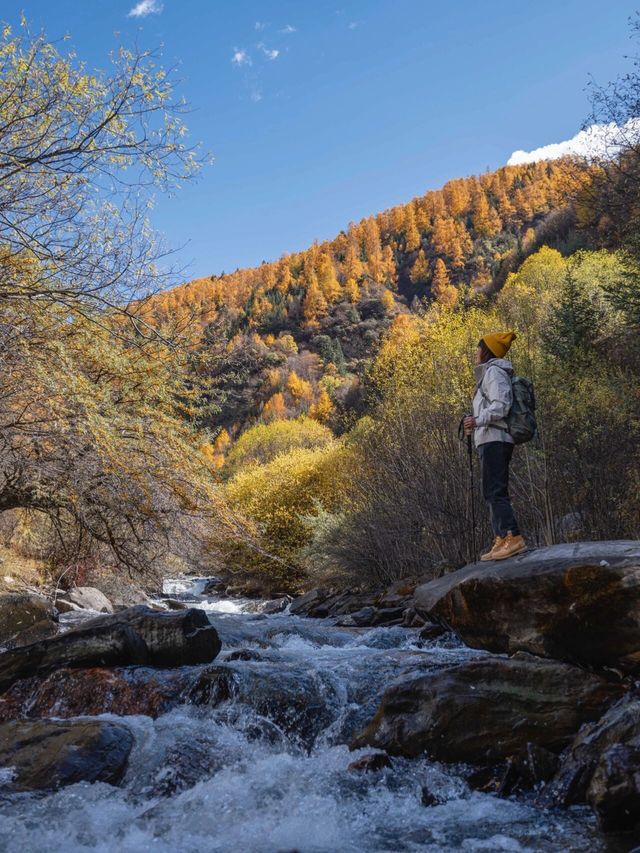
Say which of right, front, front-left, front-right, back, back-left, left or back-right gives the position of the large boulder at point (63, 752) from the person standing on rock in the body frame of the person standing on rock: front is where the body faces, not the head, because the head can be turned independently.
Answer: front-left

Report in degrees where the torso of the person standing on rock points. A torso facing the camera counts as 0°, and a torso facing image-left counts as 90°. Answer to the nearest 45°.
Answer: approximately 90°

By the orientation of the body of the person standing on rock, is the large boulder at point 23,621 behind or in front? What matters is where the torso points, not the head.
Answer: in front

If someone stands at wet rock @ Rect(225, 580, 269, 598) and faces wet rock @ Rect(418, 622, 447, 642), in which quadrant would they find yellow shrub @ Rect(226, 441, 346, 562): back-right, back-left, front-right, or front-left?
back-left

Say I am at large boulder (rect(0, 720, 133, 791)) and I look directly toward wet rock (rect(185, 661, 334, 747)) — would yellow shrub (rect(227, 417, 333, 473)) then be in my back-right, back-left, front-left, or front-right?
front-left

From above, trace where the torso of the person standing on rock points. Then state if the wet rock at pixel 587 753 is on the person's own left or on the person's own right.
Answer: on the person's own left

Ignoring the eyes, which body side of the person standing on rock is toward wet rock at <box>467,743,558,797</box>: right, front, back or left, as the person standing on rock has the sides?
left

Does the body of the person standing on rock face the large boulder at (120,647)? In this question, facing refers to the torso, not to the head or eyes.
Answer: yes

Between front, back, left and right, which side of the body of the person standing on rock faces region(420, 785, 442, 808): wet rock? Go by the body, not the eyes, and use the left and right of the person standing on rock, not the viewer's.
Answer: left
